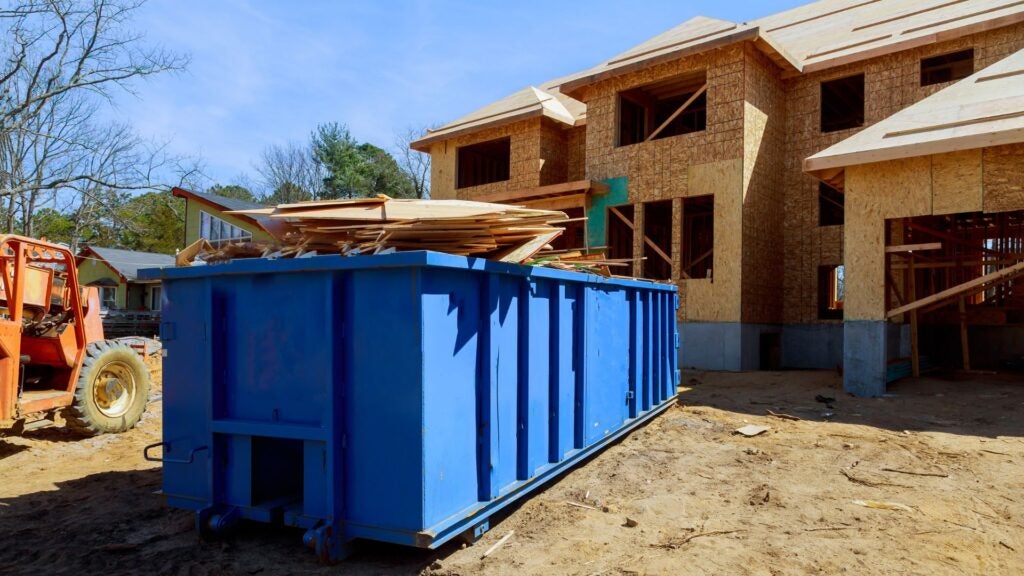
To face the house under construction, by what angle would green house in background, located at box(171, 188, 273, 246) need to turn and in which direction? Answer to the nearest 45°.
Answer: approximately 45° to its left

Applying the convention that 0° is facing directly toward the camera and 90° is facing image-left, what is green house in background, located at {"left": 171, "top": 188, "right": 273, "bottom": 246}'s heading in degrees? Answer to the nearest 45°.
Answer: approximately 0°

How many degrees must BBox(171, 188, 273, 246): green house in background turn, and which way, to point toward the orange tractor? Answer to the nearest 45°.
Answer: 0° — it already faces it

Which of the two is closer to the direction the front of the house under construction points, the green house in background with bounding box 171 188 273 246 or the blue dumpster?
the blue dumpster

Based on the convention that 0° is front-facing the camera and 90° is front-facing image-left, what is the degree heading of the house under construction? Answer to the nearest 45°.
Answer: approximately 45°

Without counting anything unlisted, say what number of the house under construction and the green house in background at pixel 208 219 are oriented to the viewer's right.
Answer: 0

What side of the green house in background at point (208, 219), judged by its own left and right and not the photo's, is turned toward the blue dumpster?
front
